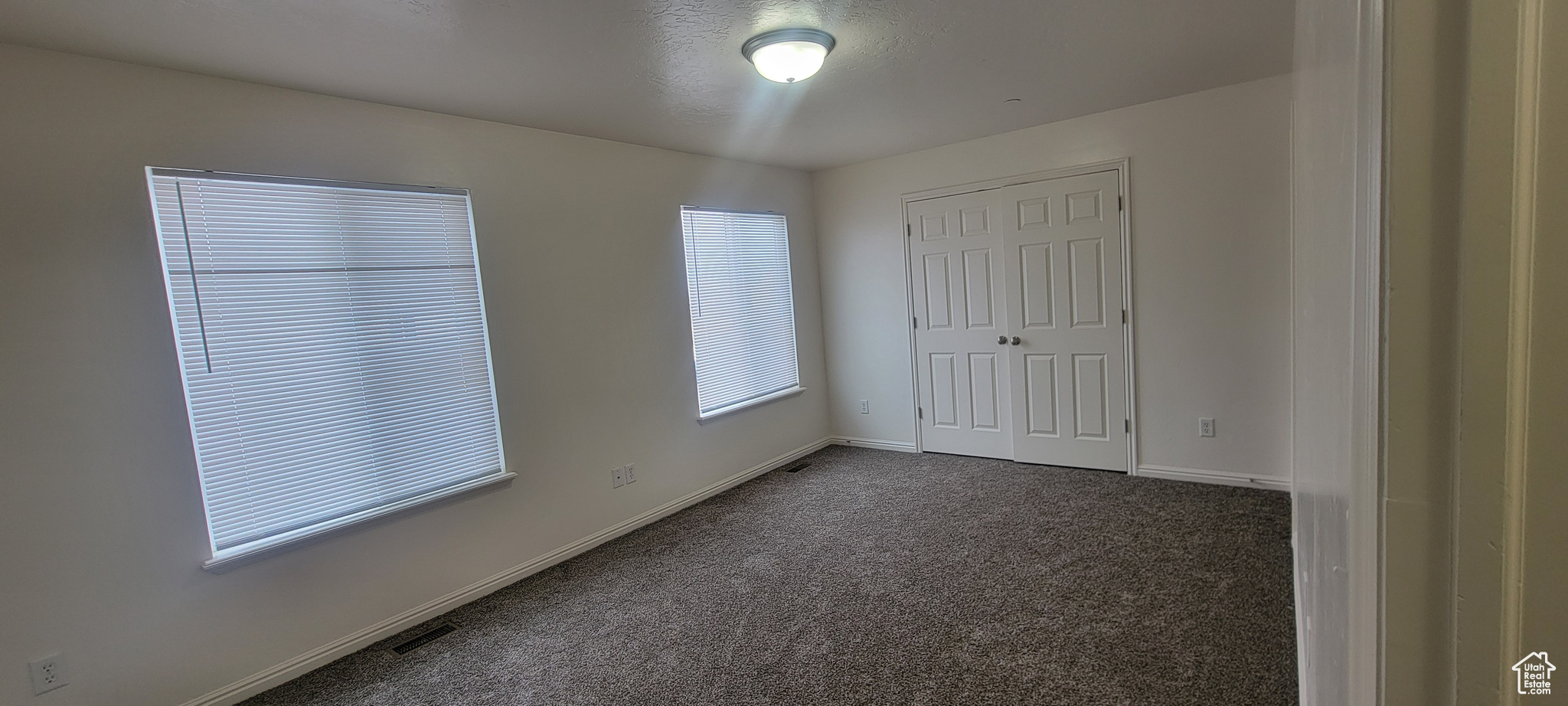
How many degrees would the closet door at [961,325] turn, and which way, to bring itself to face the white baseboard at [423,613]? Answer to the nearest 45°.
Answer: approximately 45° to its right

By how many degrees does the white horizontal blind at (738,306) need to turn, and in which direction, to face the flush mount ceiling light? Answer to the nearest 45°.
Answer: approximately 45° to its right

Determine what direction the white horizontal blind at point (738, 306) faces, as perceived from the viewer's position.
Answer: facing the viewer and to the right of the viewer

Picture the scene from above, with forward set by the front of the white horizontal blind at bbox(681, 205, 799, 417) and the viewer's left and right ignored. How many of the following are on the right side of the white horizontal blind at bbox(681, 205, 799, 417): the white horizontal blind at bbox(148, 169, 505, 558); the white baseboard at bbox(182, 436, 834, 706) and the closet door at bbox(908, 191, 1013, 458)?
2

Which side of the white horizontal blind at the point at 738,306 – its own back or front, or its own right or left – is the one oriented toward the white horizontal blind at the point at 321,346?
right

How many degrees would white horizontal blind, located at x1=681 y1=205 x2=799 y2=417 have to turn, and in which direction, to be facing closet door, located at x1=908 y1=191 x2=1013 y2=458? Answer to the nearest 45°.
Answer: approximately 45° to its left

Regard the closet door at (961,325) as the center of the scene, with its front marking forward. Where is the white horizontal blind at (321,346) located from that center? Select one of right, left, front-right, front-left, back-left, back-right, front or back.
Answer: front-right

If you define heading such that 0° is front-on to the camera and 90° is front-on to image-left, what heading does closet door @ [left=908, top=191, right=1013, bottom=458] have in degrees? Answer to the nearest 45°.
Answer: approximately 0°

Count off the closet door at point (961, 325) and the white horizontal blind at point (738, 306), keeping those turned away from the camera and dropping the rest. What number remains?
0

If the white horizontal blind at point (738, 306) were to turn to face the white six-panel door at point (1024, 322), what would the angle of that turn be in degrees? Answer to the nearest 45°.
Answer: approximately 45° to its left

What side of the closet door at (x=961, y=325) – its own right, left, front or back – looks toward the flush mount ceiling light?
front

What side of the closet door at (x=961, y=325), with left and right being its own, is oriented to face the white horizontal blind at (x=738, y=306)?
right
